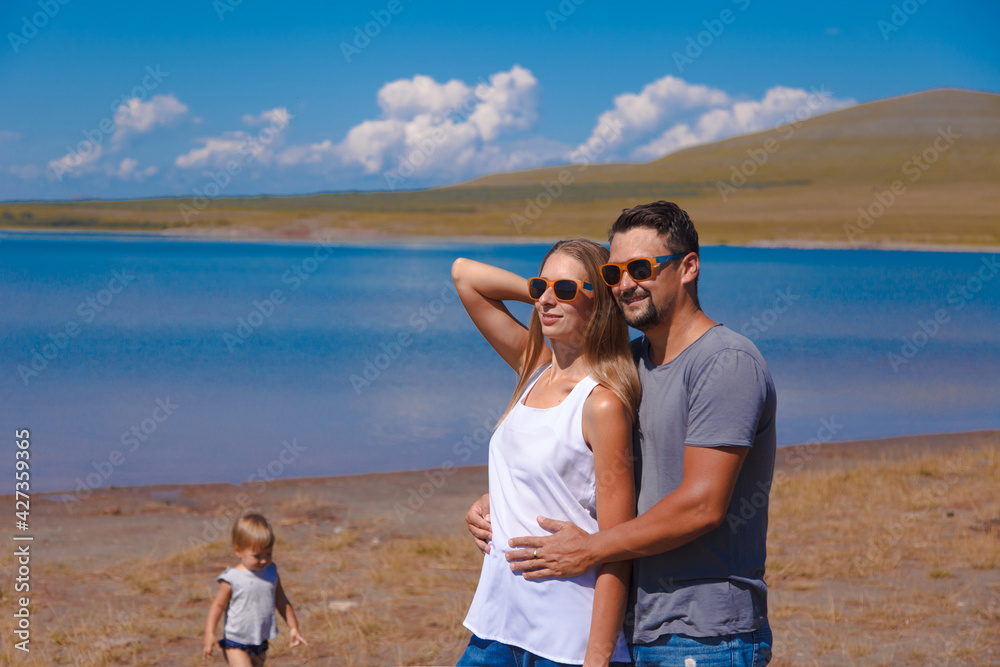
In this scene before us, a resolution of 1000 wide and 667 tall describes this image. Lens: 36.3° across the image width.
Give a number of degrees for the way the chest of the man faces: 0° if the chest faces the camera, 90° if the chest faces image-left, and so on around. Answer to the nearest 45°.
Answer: approximately 45°

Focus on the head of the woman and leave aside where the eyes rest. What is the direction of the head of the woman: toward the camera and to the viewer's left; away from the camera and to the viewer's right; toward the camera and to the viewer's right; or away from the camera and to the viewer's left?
toward the camera and to the viewer's left

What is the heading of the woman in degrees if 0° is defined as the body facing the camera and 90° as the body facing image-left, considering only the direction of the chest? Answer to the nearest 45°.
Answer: approximately 45°

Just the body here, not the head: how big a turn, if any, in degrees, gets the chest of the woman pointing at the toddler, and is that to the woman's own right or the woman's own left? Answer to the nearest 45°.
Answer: approximately 90° to the woman's own right

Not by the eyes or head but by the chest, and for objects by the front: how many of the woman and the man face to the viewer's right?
0

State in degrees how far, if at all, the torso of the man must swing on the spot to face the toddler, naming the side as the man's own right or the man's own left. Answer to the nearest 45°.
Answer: approximately 90° to the man's own right
